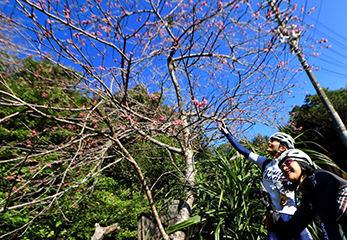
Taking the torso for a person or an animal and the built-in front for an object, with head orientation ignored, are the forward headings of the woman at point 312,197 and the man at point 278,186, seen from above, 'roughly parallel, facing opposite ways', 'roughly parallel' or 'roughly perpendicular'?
roughly parallel

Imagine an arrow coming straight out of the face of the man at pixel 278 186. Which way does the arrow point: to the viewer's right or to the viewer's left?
to the viewer's left

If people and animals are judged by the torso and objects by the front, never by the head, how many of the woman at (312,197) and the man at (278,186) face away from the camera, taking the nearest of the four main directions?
0

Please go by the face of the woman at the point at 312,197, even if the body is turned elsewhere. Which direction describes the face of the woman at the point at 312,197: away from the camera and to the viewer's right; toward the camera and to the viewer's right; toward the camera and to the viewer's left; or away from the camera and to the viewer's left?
toward the camera and to the viewer's left

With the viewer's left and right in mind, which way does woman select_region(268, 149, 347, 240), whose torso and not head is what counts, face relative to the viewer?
facing the viewer and to the left of the viewer

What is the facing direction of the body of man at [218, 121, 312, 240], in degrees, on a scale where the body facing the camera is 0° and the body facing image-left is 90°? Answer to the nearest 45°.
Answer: approximately 45°
